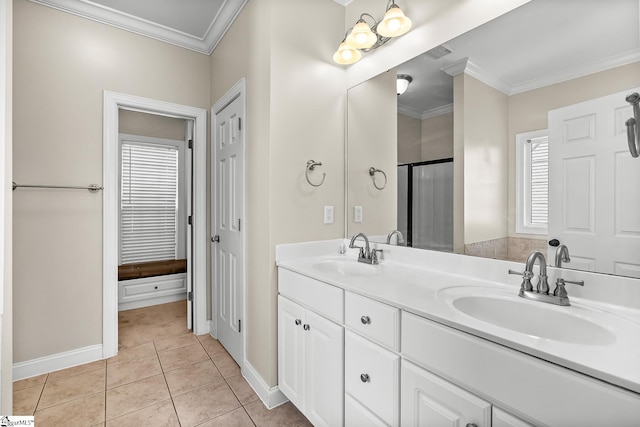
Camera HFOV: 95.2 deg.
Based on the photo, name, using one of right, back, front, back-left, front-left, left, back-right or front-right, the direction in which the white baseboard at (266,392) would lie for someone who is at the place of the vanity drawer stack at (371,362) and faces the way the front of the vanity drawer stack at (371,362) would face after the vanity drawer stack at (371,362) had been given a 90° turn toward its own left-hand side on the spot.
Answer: back

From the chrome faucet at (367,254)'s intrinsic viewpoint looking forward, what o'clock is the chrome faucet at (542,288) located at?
the chrome faucet at (542,288) is roughly at 9 o'clock from the chrome faucet at (367,254).

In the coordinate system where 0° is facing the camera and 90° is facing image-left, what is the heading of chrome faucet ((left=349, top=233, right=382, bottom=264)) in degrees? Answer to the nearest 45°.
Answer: approximately 45°

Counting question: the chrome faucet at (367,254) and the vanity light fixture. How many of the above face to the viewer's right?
0

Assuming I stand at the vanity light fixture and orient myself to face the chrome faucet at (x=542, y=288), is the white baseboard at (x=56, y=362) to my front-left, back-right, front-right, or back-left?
back-right

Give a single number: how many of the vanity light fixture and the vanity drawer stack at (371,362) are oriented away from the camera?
0
